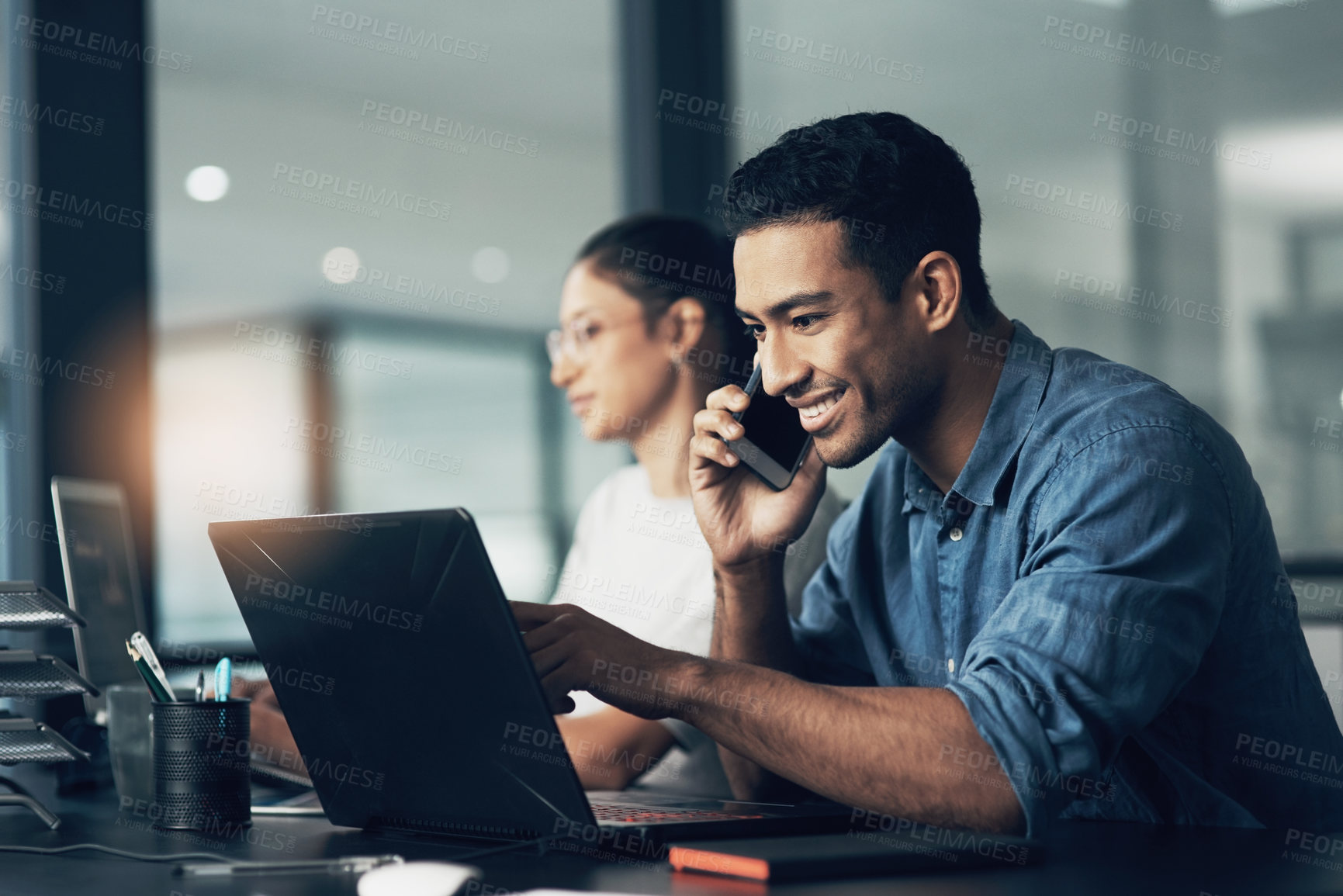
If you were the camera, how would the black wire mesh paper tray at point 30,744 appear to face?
facing to the right of the viewer

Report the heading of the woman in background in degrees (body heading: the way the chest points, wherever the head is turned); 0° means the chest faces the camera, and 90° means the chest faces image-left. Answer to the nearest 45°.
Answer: approximately 45°

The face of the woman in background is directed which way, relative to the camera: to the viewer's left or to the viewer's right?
to the viewer's left

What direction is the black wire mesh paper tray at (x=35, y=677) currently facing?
to the viewer's right

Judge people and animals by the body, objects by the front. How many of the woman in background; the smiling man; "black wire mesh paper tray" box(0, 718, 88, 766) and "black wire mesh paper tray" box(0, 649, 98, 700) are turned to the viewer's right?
2

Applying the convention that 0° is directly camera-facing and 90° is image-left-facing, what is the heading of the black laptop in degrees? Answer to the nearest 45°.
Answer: approximately 225°

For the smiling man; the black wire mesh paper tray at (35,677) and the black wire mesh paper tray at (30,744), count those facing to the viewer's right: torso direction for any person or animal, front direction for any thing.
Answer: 2
